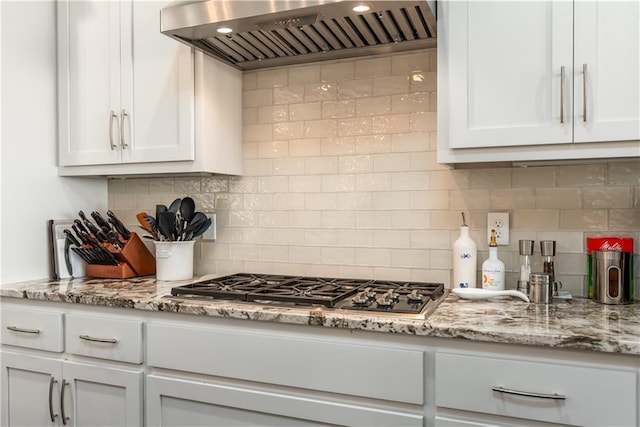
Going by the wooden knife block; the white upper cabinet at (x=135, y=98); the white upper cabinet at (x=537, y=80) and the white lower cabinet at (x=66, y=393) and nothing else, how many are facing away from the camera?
0

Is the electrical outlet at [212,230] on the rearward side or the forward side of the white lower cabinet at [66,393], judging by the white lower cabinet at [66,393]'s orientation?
on the rearward side

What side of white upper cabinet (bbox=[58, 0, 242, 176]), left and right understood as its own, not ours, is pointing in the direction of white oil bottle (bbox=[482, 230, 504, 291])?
left

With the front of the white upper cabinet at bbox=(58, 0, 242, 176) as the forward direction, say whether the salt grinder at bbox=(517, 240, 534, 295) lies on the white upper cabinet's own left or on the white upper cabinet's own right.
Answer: on the white upper cabinet's own left

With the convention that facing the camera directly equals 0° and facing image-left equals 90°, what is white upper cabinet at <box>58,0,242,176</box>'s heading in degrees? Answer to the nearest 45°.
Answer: approximately 45°

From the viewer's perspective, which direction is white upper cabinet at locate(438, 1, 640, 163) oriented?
toward the camera

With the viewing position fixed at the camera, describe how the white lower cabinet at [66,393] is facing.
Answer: facing the viewer and to the left of the viewer

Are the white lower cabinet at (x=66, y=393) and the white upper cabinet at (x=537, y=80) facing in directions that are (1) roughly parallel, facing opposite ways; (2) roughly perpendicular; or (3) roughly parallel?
roughly parallel

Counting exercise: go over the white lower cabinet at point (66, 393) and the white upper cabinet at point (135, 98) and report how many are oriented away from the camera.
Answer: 0

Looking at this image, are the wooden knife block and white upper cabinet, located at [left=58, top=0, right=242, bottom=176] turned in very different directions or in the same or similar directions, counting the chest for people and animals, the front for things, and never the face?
same or similar directions

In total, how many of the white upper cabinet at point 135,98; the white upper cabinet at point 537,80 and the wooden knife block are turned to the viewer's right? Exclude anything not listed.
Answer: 0

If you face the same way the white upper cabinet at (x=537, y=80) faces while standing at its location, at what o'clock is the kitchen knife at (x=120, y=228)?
The kitchen knife is roughly at 3 o'clock from the white upper cabinet.

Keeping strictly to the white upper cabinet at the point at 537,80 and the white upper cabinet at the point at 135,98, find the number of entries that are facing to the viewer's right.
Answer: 0

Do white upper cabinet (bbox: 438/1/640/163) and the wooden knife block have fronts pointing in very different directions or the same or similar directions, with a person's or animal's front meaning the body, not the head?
same or similar directions

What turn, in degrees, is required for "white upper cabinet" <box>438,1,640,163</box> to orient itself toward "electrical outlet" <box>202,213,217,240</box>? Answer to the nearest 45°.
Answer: approximately 90° to its right
